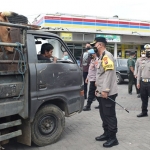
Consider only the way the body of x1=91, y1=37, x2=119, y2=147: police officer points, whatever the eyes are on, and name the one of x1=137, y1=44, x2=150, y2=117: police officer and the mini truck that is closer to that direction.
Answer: the mini truck

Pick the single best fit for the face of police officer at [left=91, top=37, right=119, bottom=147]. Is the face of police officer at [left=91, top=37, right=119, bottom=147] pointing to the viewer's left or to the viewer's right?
to the viewer's left

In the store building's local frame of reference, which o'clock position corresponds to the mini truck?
The mini truck is roughly at 12 o'clock from the store building.

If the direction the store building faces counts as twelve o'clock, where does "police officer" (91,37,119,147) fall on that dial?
The police officer is roughly at 12 o'clock from the store building.

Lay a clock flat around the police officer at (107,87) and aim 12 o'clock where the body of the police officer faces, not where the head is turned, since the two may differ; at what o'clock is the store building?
The store building is roughly at 3 o'clock from the police officer.

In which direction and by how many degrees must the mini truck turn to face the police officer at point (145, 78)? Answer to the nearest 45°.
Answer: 0° — it already faces them

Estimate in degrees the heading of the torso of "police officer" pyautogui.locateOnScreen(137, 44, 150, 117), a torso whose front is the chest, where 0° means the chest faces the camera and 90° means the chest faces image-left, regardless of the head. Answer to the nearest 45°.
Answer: approximately 45°

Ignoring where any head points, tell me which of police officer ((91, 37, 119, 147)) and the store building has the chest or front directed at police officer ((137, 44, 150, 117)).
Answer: the store building

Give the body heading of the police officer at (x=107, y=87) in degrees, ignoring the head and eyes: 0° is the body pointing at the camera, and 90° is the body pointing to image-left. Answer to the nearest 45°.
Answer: approximately 90°
